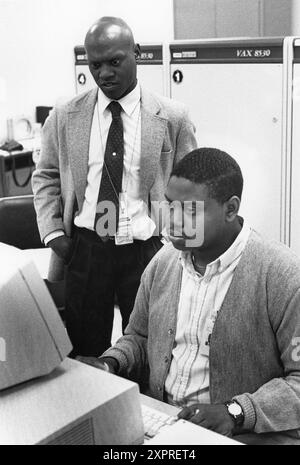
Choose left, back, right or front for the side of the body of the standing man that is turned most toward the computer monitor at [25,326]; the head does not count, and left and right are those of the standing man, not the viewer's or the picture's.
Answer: front

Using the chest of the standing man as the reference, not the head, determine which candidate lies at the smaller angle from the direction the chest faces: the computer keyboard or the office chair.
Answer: the computer keyboard

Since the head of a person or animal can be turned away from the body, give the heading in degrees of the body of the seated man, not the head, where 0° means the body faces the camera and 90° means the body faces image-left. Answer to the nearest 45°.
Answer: approximately 45°

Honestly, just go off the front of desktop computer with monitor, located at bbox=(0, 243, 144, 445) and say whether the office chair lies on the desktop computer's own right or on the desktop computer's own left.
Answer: on the desktop computer's own left

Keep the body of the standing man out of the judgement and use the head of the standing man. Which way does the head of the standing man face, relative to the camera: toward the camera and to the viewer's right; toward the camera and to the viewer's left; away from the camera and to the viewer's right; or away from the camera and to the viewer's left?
toward the camera and to the viewer's left

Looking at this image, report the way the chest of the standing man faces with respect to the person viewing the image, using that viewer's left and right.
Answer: facing the viewer

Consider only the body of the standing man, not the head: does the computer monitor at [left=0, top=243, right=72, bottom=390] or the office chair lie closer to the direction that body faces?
the computer monitor

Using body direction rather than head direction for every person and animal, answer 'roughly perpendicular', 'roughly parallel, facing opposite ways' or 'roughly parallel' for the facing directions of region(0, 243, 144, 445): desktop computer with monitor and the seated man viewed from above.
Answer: roughly parallel, facing opposite ways

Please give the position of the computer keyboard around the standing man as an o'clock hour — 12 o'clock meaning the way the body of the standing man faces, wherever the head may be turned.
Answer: The computer keyboard is roughly at 12 o'clock from the standing man.

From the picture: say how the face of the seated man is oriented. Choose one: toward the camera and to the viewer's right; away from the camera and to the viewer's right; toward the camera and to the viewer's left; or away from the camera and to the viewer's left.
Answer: toward the camera and to the viewer's left

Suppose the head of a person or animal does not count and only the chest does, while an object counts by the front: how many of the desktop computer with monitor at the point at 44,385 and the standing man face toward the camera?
1

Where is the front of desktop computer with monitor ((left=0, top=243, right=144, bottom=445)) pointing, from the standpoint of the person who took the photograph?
facing away from the viewer and to the right of the viewer

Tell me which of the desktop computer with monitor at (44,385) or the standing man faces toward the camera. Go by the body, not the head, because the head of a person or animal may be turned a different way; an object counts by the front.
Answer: the standing man

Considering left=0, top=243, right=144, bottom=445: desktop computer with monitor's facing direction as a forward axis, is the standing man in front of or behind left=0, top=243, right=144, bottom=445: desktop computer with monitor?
in front
